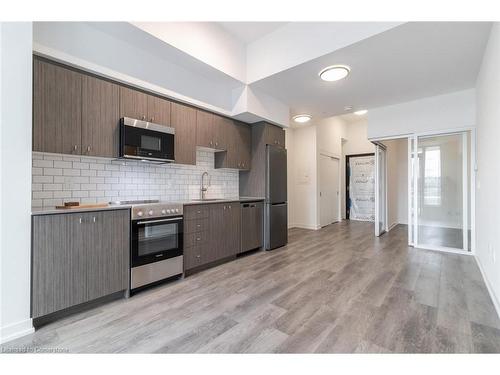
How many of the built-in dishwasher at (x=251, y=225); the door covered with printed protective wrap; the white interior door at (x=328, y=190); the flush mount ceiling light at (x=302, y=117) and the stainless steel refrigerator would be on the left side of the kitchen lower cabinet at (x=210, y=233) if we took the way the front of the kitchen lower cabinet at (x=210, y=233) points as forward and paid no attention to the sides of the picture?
5

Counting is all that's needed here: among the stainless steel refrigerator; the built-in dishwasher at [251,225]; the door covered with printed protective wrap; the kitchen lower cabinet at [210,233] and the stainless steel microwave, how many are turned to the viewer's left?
0

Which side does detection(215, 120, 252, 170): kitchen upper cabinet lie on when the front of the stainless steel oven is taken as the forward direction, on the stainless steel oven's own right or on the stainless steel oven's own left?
on the stainless steel oven's own left

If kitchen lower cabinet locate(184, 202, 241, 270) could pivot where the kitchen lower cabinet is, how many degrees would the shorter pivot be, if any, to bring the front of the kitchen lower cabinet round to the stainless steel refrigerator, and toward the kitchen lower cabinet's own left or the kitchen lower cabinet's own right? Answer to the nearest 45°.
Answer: approximately 90° to the kitchen lower cabinet's own left

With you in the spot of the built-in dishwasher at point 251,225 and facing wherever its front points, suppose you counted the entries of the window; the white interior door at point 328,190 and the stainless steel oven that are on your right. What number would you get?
1

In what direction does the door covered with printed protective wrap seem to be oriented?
toward the camera

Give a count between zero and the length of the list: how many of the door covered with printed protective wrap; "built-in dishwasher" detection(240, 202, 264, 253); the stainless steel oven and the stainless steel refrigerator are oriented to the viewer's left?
0

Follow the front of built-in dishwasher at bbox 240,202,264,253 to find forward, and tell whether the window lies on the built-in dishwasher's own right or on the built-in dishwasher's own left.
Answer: on the built-in dishwasher's own left

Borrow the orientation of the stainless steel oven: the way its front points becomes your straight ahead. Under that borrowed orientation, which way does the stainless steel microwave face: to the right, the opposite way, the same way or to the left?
the same way

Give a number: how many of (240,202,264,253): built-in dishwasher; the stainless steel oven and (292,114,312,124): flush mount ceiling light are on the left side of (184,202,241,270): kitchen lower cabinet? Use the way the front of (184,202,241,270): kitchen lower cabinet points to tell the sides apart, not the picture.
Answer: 2

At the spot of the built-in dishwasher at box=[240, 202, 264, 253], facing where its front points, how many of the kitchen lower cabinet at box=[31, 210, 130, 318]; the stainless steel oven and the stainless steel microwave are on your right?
3

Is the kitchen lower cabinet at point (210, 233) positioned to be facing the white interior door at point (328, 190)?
no

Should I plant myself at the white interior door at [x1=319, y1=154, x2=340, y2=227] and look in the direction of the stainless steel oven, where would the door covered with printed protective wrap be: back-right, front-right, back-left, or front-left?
back-left

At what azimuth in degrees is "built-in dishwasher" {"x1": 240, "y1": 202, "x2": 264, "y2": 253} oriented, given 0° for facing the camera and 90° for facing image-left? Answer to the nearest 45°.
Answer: approximately 315°

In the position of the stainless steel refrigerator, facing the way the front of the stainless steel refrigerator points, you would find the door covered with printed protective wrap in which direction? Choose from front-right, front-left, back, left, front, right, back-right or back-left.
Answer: left

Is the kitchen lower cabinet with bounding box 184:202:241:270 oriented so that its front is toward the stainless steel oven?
no

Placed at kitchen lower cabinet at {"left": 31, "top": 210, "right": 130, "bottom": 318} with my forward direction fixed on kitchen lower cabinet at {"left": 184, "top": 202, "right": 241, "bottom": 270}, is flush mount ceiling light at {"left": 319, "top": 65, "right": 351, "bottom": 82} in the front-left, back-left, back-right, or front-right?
front-right

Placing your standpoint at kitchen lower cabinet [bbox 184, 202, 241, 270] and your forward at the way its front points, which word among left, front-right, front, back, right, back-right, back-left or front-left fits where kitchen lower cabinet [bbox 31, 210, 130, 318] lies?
right

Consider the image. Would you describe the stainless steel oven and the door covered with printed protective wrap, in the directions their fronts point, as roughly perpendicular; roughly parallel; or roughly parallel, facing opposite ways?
roughly perpendicular

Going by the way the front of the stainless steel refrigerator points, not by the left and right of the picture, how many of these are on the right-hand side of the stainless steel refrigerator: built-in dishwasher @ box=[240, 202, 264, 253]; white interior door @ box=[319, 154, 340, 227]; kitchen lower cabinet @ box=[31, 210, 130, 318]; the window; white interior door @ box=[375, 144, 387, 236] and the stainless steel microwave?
3
